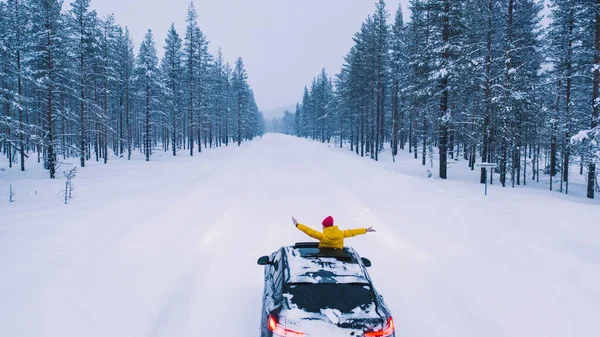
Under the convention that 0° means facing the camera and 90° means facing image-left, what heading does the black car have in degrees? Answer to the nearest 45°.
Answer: approximately 180°

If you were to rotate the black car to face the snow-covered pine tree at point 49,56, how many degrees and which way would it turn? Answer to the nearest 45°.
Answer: approximately 45° to its left
